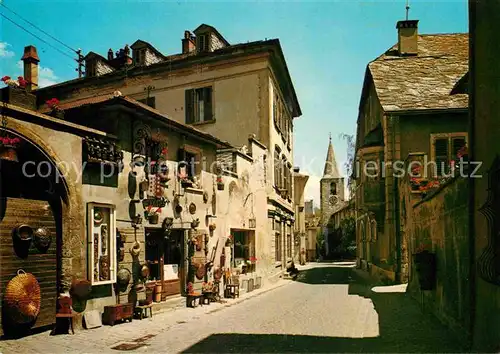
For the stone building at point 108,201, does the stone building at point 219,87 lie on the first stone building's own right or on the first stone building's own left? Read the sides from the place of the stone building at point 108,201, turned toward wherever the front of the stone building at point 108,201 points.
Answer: on the first stone building's own left

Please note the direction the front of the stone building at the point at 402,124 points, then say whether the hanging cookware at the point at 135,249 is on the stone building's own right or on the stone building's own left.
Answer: on the stone building's own left

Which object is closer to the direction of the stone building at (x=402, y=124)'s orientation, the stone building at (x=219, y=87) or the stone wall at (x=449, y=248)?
the stone building

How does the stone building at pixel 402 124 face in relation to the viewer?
to the viewer's left

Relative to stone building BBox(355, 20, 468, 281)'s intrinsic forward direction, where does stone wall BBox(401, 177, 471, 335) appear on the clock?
The stone wall is roughly at 9 o'clock from the stone building.

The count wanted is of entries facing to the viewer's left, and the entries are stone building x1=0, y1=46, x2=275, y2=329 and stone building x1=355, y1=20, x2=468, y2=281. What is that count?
1

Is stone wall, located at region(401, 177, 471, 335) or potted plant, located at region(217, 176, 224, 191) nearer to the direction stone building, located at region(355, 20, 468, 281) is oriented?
the potted plant

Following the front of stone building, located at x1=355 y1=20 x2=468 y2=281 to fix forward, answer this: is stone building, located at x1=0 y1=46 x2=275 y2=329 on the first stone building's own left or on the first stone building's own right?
on the first stone building's own left

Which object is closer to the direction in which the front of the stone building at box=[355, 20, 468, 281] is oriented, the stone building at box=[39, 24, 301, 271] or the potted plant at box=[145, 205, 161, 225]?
the stone building

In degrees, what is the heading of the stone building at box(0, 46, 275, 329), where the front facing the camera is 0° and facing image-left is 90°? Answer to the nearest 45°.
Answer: approximately 315°
